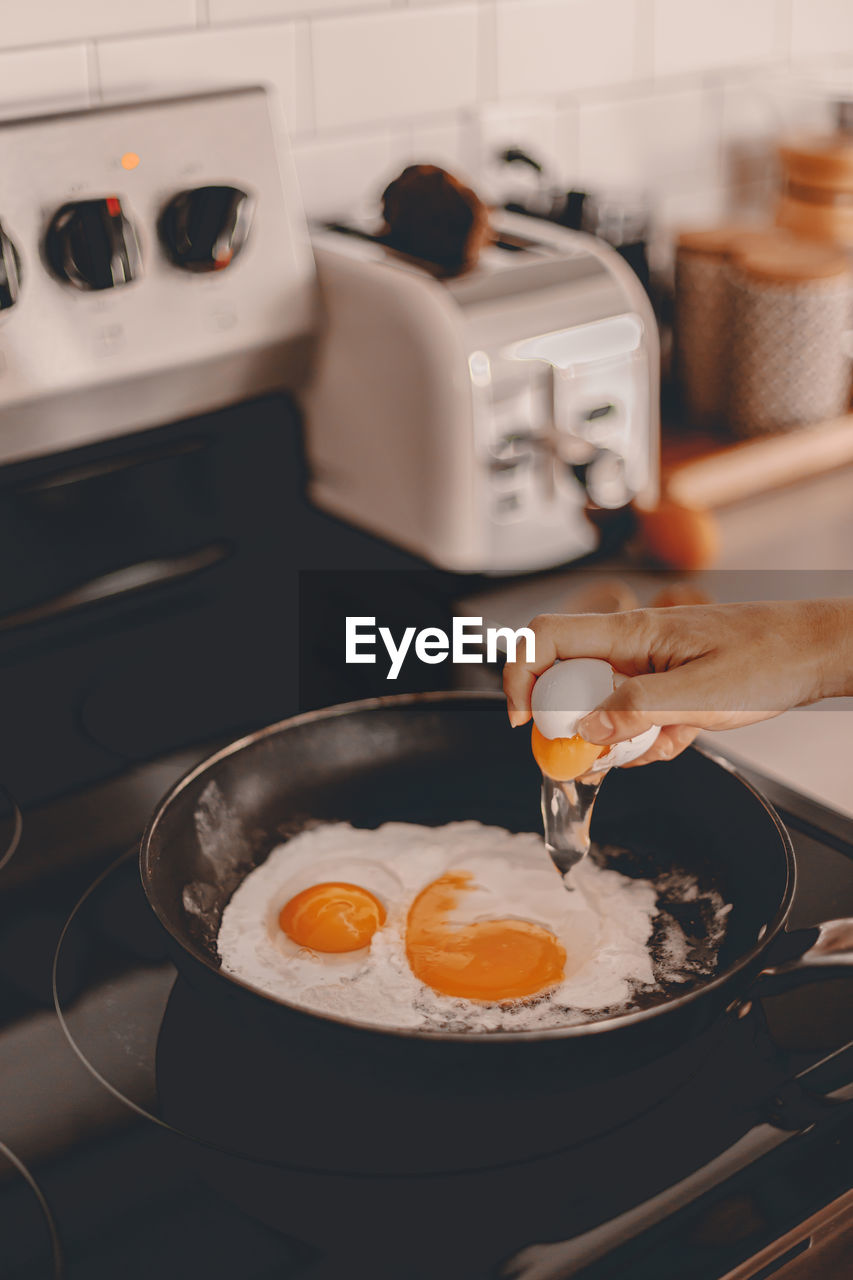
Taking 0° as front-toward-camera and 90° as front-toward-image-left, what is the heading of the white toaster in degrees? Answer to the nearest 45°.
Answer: approximately 315°
